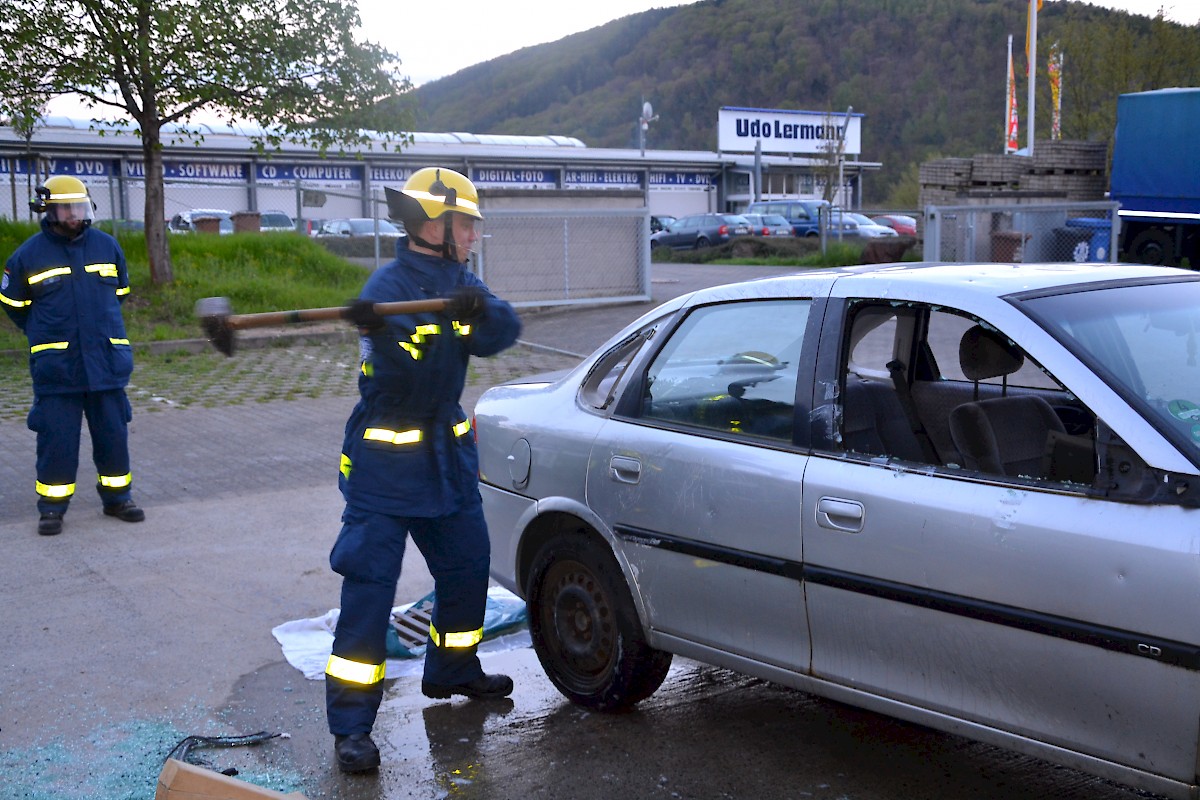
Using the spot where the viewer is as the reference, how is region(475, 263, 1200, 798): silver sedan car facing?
facing the viewer and to the right of the viewer

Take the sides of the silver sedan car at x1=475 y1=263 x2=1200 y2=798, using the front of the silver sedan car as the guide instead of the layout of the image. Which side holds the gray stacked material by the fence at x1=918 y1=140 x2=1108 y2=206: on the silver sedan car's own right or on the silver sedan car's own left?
on the silver sedan car's own left

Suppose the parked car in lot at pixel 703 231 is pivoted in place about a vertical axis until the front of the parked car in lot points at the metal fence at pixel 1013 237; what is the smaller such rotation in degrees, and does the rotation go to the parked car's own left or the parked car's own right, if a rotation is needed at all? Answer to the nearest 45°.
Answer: approximately 135° to the parked car's own left

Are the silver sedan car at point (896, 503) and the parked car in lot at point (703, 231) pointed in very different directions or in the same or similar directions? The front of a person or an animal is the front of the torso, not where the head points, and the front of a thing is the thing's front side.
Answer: very different directions

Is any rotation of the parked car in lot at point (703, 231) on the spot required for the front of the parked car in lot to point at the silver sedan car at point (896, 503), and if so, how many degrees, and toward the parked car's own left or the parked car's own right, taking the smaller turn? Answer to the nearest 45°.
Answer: approximately 135° to the parked car's own left

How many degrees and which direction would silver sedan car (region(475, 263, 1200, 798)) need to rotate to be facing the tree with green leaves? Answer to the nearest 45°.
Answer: approximately 180°

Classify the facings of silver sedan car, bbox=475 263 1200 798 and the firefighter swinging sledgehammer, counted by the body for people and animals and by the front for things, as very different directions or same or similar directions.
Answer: same or similar directions

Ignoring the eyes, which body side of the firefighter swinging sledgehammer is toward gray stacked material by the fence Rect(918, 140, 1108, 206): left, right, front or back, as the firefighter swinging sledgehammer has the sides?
left

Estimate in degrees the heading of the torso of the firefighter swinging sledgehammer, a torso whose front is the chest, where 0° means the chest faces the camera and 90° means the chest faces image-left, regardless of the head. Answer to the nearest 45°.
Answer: approximately 315°

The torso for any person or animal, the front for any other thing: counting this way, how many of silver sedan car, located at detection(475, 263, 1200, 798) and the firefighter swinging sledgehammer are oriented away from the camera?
0

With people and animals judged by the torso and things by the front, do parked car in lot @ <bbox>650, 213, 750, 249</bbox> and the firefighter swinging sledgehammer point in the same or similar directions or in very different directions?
very different directions

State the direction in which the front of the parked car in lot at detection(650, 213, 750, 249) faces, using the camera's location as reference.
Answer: facing away from the viewer and to the left of the viewer
